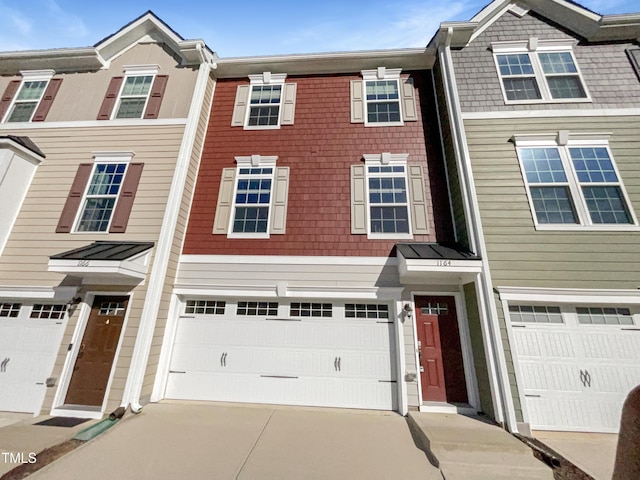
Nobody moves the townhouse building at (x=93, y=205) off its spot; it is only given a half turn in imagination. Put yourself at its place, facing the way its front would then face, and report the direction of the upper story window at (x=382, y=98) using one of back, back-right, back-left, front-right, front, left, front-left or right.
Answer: back-right

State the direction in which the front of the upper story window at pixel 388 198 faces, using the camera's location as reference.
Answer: facing the viewer

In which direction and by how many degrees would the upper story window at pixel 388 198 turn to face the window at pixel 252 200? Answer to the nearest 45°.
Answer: approximately 90° to its right

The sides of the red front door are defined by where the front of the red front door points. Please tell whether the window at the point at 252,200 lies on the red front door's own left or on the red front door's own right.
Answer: on the red front door's own right

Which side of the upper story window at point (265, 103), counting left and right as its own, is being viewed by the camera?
front

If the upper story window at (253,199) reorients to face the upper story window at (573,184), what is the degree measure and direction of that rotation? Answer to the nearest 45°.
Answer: approximately 45° to its left

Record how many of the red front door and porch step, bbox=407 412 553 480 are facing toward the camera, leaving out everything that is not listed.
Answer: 2

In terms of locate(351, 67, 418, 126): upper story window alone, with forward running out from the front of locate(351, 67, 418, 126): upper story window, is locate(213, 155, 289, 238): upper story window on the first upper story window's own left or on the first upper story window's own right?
on the first upper story window's own right

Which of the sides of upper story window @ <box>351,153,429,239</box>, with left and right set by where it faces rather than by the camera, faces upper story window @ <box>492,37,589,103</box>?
left
